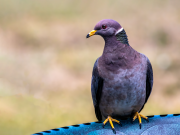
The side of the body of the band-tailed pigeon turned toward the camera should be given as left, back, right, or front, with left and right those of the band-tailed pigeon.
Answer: front
